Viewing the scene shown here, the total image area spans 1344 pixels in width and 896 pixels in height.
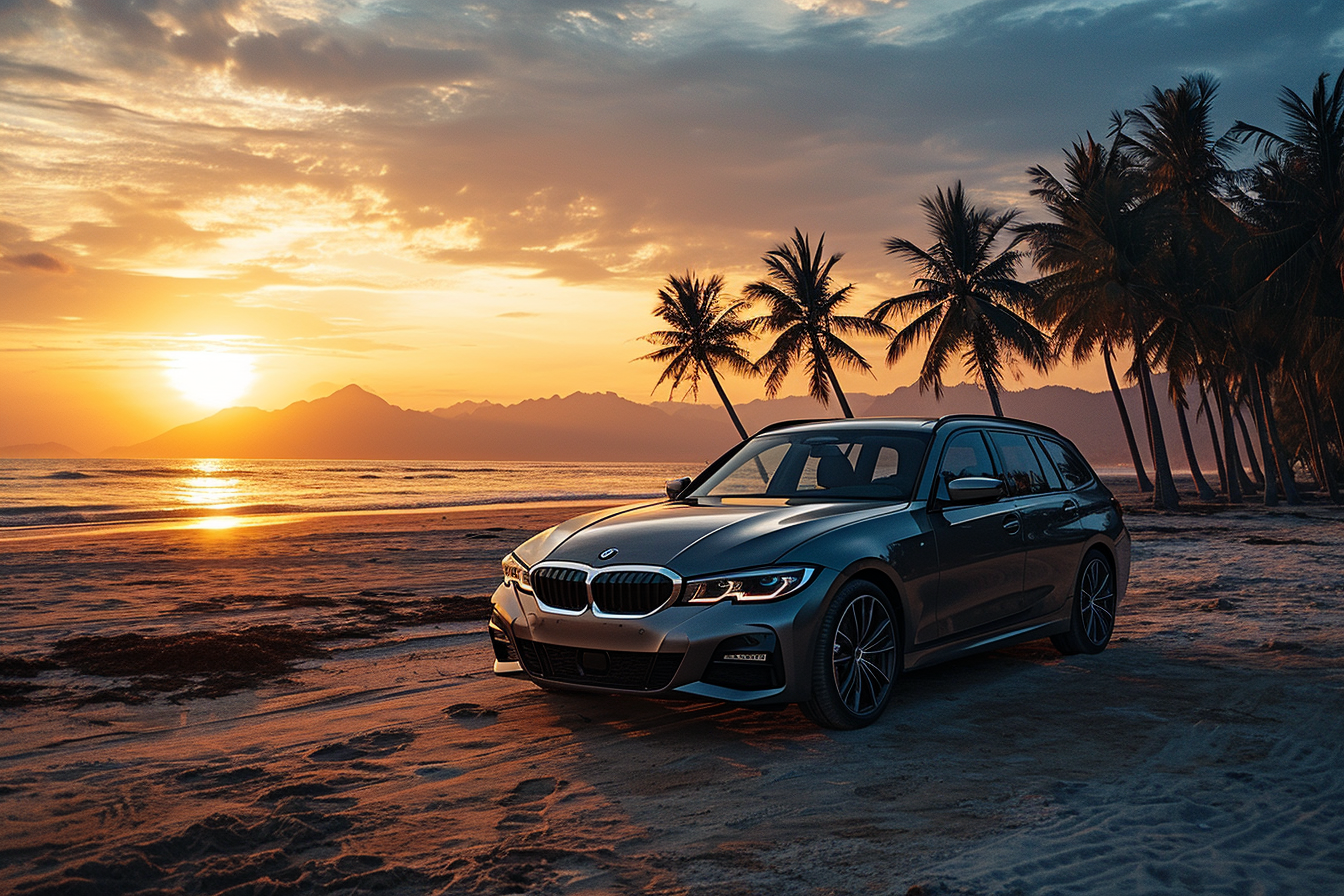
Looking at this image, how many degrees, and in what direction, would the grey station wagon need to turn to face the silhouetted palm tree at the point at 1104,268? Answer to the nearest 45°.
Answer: approximately 135° to its right

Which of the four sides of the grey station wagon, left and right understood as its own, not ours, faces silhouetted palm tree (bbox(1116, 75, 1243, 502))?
back

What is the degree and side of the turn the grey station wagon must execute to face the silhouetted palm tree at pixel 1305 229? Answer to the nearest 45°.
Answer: approximately 180°

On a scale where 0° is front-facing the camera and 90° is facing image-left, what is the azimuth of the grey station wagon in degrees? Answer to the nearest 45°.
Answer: approximately 45°
